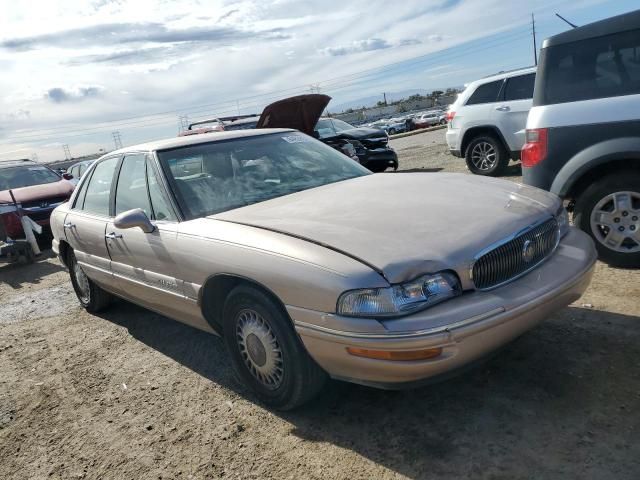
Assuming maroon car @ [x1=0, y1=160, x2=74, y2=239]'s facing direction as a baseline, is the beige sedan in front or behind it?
in front

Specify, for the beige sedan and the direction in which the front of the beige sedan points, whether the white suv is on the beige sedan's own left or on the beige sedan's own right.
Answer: on the beige sedan's own left

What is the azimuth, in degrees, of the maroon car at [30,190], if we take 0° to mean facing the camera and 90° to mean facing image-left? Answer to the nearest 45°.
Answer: approximately 315°

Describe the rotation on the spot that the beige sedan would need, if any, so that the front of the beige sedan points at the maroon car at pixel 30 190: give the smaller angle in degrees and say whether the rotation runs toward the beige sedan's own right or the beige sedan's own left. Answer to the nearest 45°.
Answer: approximately 180°
